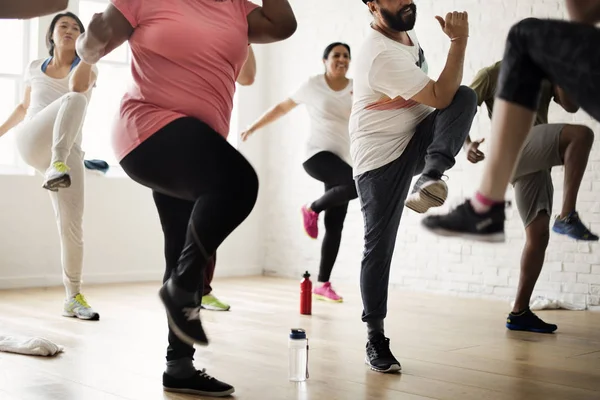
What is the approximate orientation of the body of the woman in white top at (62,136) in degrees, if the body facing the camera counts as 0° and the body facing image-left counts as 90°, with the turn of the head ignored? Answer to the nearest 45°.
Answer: approximately 315°

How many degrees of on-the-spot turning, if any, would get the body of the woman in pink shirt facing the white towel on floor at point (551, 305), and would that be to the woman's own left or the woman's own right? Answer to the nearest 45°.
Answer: approximately 90° to the woman's own left

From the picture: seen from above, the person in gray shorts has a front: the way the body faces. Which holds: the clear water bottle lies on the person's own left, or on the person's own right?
on the person's own right

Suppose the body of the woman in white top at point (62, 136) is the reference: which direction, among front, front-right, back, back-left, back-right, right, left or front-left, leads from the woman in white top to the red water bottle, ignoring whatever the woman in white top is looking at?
front-left

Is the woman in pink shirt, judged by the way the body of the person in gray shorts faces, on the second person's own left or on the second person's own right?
on the second person's own right

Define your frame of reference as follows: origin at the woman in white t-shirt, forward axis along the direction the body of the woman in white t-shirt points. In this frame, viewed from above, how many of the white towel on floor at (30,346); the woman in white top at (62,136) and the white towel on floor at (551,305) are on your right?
2

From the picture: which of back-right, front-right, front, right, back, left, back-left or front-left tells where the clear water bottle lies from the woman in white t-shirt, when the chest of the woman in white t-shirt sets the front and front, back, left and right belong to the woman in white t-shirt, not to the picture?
front-right
